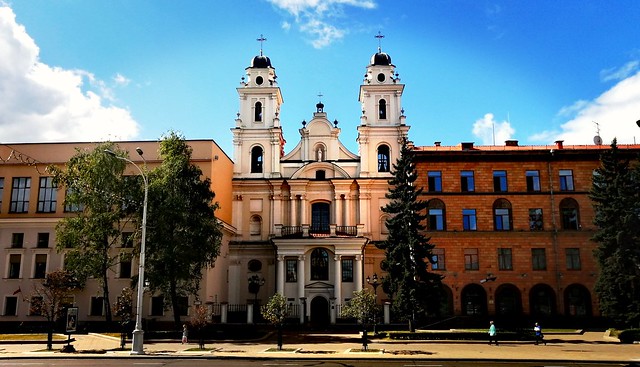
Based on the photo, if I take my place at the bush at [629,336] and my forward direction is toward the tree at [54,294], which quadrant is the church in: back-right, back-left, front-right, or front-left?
front-right

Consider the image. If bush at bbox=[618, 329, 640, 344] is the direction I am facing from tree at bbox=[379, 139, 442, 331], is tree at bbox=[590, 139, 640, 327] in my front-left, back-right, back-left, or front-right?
front-left

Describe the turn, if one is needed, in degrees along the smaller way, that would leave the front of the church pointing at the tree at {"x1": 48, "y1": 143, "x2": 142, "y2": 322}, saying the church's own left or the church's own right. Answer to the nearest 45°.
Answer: approximately 90° to the church's own right

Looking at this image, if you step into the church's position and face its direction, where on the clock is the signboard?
The signboard is roughly at 2 o'clock from the church.

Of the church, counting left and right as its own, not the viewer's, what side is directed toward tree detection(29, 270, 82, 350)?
right

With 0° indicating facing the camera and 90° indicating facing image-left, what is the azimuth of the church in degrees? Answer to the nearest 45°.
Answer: approximately 0°
